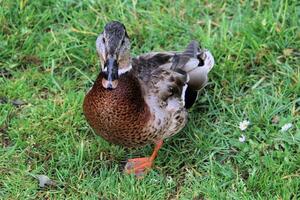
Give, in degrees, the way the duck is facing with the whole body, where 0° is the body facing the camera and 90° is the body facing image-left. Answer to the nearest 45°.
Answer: approximately 45°

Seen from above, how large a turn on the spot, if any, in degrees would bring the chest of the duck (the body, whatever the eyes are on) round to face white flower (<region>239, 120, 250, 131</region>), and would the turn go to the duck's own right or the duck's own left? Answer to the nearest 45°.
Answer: approximately 135° to the duck's own left

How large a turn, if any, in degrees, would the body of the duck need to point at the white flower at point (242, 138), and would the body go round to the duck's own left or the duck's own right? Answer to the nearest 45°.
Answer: approximately 135° to the duck's own left

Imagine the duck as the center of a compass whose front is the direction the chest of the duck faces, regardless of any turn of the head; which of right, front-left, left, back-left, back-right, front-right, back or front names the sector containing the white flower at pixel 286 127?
back-left
